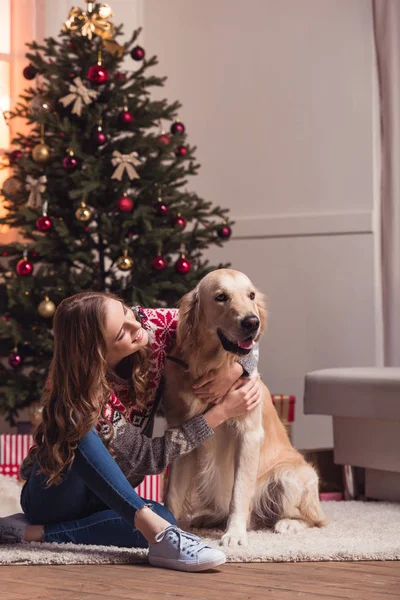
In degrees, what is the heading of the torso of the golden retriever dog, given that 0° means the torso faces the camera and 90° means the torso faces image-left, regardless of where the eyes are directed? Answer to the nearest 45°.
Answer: approximately 45°

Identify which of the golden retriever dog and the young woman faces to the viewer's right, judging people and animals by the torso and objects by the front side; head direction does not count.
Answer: the young woman

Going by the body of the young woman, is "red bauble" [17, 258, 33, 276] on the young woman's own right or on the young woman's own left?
on the young woman's own left

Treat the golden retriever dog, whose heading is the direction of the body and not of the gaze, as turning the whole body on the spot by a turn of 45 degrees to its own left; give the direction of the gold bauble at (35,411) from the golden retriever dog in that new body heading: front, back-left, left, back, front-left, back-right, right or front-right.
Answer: back-right

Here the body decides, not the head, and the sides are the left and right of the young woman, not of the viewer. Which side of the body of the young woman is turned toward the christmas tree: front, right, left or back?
left

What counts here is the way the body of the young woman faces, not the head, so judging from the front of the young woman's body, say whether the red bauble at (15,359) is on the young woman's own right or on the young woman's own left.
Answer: on the young woman's own left

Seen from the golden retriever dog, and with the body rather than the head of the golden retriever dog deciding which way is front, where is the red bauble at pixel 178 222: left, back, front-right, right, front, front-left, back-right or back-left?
back-right

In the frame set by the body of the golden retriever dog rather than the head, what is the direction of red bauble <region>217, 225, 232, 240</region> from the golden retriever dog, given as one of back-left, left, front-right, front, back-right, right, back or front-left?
back-right

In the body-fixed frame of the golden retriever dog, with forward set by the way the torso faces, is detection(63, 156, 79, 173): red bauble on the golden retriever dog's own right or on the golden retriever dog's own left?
on the golden retriever dog's own right

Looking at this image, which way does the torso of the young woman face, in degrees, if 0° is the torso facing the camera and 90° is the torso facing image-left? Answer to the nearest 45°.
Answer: approximately 270°
